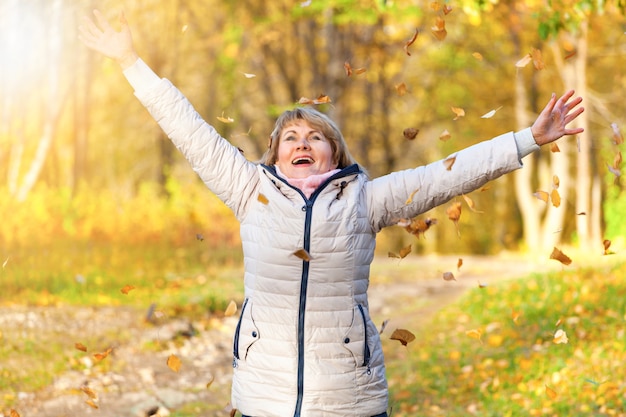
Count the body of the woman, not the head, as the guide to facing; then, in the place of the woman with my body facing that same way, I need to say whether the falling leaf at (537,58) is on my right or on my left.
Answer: on my left

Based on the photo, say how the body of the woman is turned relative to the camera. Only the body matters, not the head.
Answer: toward the camera

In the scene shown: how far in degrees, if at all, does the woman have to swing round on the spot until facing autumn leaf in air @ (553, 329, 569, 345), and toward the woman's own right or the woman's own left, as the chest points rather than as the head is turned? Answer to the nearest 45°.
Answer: approximately 135° to the woman's own left

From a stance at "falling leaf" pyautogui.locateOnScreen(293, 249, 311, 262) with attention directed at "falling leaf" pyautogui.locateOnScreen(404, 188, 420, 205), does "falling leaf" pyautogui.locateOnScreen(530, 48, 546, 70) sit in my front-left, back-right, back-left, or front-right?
front-left

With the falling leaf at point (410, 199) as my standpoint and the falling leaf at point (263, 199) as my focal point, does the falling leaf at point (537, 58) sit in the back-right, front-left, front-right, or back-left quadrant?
back-right
